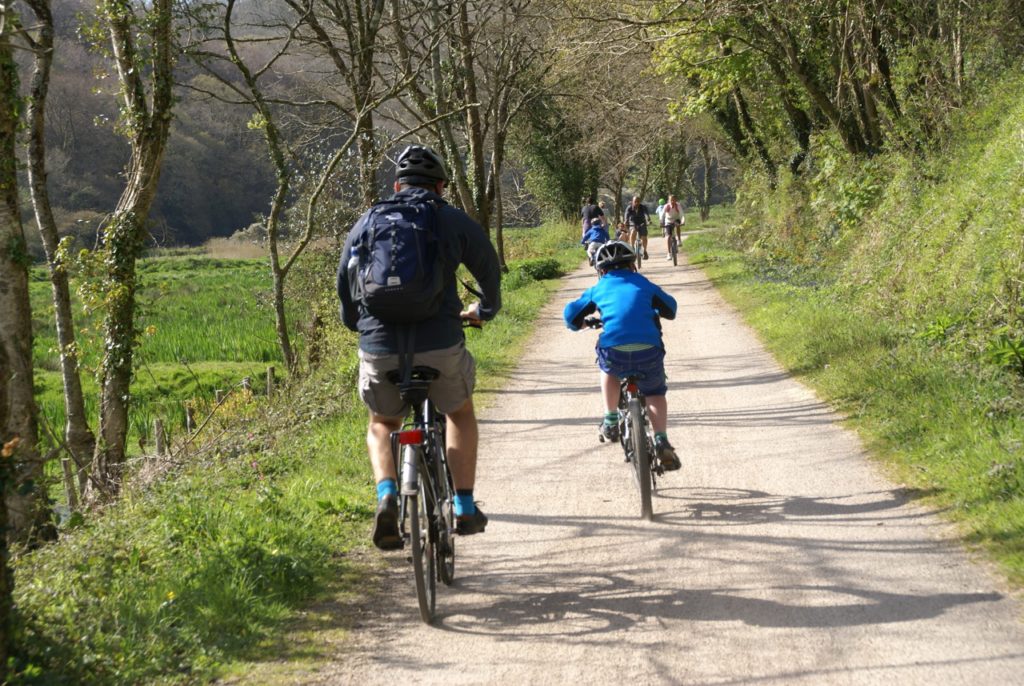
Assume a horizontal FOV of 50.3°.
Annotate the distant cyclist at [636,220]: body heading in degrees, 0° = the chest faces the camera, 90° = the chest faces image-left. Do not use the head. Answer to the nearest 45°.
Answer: approximately 0°

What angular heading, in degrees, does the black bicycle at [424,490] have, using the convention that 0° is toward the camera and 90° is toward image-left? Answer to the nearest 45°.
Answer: approximately 180°

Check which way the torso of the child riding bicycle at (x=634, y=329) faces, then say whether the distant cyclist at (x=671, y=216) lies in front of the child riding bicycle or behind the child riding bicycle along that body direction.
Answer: in front

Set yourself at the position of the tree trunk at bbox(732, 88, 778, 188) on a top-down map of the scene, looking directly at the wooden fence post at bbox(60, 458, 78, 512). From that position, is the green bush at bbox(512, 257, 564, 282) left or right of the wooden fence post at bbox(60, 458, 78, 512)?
right

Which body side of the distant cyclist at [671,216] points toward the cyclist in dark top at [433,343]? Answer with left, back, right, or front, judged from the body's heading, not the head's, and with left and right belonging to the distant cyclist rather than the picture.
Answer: front

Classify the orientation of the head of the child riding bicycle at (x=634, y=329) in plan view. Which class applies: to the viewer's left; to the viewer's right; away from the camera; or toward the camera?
away from the camera

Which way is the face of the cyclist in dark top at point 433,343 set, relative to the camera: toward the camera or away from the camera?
away from the camera

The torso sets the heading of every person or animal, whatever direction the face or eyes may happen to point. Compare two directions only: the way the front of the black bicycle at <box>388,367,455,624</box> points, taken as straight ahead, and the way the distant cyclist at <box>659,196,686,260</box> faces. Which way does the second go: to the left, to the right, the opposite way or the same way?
the opposite way

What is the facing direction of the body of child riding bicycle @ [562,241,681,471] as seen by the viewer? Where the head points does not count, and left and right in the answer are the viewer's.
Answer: facing away from the viewer

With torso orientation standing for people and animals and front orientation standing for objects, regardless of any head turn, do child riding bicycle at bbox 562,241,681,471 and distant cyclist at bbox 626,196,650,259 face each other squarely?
yes

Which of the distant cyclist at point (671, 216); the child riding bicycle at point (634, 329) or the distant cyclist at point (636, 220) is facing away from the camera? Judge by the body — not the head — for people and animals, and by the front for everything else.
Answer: the child riding bicycle

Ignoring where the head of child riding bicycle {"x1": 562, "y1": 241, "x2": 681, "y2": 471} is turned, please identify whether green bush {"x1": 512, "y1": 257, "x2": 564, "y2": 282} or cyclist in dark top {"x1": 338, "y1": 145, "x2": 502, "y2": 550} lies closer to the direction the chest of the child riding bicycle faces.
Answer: the green bush

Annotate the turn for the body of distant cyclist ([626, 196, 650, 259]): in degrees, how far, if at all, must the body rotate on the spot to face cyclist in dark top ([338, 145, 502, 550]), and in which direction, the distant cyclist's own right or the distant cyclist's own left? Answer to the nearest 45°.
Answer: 0° — they already face them

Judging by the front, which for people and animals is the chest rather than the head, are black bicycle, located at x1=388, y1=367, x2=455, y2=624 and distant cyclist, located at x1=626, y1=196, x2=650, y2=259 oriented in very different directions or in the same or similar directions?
very different directions

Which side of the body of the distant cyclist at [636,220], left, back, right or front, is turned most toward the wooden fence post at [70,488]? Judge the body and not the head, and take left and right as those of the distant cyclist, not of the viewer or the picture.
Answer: front
